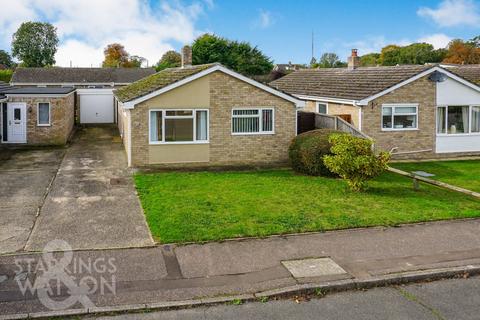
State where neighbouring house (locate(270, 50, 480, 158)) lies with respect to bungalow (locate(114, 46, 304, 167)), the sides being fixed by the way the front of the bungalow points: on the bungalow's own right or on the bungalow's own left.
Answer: on the bungalow's own left

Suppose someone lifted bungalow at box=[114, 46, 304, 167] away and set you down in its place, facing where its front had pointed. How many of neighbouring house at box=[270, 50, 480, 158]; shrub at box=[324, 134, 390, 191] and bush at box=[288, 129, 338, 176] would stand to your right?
0

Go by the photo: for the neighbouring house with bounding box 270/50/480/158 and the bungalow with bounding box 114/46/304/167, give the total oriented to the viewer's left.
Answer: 0

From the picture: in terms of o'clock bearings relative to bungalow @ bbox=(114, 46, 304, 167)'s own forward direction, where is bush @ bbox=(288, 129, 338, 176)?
The bush is roughly at 10 o'clock from the bungalow.

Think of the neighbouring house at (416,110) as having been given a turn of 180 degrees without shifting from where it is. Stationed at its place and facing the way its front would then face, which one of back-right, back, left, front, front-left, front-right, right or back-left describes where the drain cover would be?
back-left

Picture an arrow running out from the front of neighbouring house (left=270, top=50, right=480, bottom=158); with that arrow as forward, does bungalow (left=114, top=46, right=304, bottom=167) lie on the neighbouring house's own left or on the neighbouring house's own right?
on the neighbouring house's own right

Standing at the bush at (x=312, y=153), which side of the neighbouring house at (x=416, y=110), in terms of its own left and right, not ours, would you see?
right

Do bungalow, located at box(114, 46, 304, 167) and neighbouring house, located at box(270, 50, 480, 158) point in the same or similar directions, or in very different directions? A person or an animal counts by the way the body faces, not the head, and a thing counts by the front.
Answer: same or similar directions

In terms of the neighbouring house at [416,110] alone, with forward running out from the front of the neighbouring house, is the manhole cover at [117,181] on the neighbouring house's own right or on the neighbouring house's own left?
on the neighbouring house's own right

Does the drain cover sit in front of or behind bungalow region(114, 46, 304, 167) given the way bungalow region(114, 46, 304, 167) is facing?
in front

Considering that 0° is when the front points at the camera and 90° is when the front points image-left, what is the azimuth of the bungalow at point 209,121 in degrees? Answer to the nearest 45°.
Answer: approximately 0°

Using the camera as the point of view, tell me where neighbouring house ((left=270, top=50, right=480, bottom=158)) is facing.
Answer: facing the viewer and to the right of the viewer
